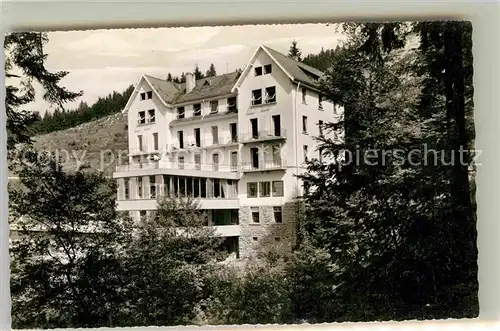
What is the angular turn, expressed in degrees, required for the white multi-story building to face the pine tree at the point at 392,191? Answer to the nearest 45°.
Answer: approximately 45° to its left

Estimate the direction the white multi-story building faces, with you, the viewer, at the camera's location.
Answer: facing the viewer and to the left of the viewer
